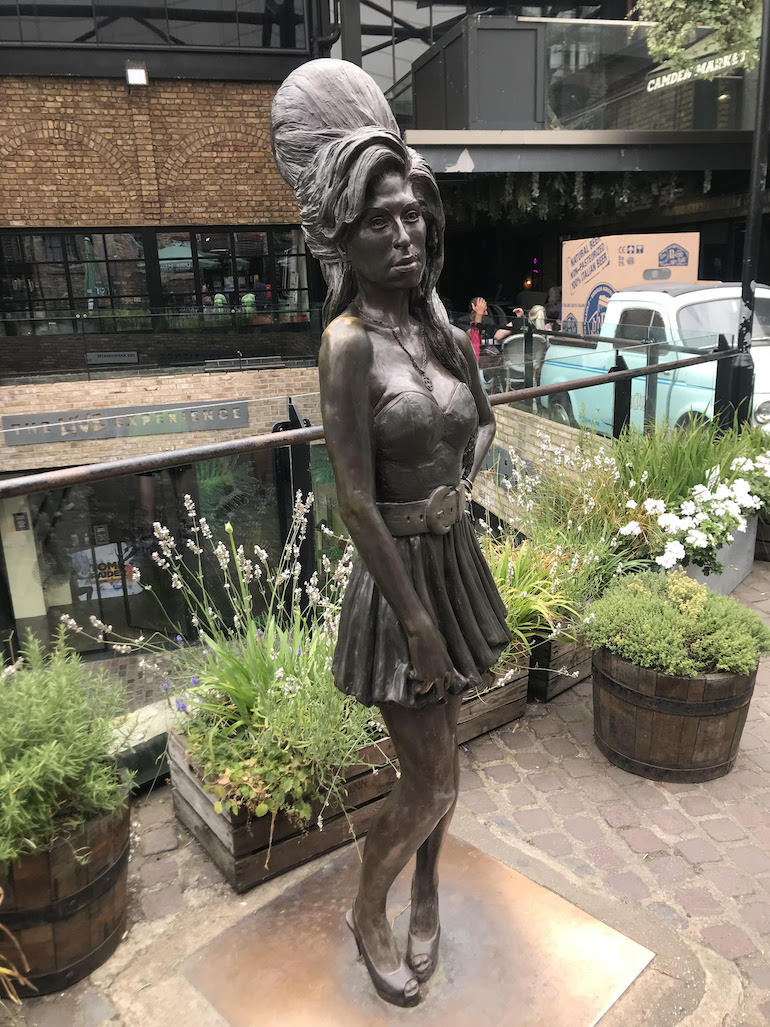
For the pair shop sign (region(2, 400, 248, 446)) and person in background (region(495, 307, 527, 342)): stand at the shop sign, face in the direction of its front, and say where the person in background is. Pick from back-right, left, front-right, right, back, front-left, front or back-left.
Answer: back-left

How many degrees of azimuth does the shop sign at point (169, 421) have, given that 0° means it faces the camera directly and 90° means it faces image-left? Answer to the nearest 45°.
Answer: approximately 0°

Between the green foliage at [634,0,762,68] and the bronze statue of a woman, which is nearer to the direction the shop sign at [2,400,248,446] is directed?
the bronze statue of a woman

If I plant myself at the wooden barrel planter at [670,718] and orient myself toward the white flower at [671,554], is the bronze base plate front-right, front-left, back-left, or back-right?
back-left

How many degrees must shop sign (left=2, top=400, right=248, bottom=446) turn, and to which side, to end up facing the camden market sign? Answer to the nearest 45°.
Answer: approximately 135° to its left

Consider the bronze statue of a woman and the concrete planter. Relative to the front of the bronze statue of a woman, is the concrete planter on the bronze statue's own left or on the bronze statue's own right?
on the bronze statue's own left

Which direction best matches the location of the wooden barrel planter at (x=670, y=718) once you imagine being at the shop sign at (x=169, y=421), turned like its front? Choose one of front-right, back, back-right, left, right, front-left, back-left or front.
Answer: front-left

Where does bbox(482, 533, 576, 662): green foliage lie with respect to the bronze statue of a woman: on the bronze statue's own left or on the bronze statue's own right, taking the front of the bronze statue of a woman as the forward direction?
on the bronze statue's own left

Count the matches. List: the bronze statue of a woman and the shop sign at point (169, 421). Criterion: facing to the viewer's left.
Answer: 0
